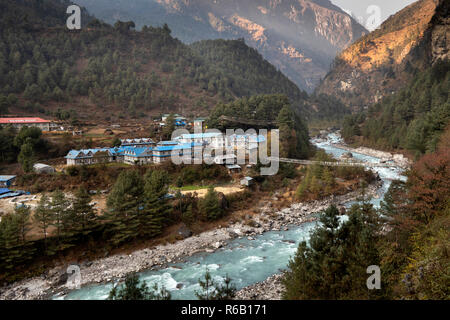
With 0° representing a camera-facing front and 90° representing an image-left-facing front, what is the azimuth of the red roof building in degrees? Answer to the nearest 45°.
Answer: approximately 0°

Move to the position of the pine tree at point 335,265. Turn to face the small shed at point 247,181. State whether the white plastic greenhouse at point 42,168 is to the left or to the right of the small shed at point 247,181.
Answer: left

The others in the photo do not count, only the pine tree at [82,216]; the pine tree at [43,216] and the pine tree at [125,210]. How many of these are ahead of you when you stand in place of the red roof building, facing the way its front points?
3

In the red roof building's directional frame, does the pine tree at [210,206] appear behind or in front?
in front

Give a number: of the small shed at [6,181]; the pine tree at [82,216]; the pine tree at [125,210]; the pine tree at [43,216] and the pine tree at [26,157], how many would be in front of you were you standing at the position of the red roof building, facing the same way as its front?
5

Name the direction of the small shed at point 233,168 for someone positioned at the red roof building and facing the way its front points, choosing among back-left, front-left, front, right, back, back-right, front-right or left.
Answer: front-left

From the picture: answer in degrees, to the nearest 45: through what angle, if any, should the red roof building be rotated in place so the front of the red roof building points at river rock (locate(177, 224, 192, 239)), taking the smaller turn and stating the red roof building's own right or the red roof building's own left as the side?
0° — it already faces it

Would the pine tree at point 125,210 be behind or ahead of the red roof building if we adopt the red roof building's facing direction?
ahead

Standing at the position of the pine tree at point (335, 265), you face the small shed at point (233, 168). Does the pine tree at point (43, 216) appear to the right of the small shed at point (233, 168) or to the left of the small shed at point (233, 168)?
left

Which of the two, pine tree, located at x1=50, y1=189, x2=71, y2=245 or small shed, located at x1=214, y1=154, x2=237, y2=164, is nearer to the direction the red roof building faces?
the pine tree

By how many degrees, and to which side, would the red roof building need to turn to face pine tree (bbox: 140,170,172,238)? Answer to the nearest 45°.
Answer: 0° — it already faces it
